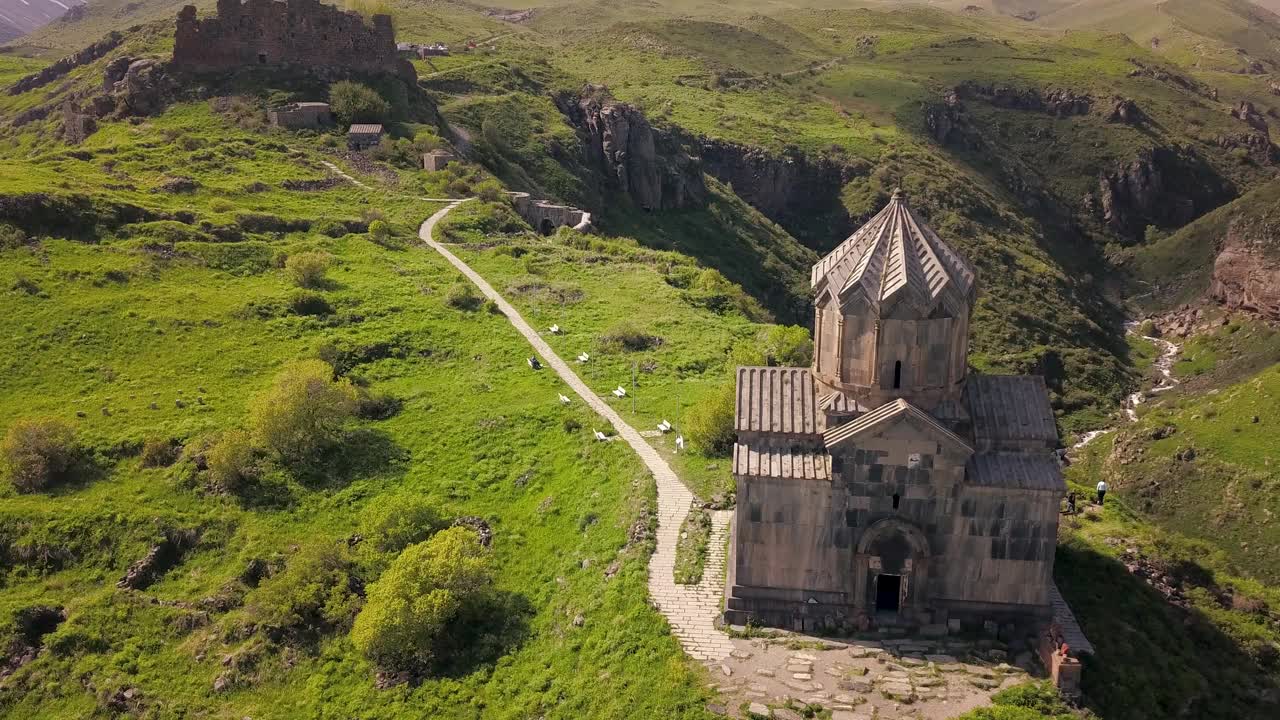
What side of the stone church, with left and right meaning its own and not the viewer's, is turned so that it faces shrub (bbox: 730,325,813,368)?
back

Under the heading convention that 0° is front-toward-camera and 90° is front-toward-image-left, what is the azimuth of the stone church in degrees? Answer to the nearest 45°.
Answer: approximately 0°

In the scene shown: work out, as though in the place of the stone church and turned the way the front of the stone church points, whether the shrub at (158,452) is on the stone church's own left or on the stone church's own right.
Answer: on the stone church's own right

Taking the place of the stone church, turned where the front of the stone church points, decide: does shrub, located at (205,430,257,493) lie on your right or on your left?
on your right

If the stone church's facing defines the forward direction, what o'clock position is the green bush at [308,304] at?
The green bush is roughly at 4 o'clock from the stone church.

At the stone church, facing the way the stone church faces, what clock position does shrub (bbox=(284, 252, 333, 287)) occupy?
The shrub is roughly at 4 o'clock from the stone church.

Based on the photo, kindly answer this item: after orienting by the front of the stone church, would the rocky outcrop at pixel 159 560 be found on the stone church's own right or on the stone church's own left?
on the stone church's own right

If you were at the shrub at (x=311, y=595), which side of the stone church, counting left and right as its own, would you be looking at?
right

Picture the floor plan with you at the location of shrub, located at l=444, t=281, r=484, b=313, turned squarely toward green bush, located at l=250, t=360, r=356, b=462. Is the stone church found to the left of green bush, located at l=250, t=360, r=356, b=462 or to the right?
left
